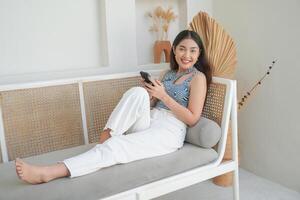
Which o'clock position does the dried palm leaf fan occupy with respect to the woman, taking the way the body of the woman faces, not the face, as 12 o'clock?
The dried palm leaf fan is roughly at 6 o'clock from the woman.

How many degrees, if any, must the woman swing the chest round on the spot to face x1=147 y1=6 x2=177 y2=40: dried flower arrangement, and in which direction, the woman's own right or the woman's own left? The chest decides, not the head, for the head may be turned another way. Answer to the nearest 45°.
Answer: approximately 135° to the woman's own right

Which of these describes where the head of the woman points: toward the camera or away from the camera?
toward the camera

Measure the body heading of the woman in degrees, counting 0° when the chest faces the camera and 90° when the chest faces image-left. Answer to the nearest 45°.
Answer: approximately 45°

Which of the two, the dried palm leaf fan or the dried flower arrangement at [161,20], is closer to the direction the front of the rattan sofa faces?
the dried palm leaf fan

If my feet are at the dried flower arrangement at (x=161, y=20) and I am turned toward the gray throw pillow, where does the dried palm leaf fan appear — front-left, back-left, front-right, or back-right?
front-left

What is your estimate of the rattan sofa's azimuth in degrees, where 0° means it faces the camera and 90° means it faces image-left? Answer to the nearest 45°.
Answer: approximately 315°
